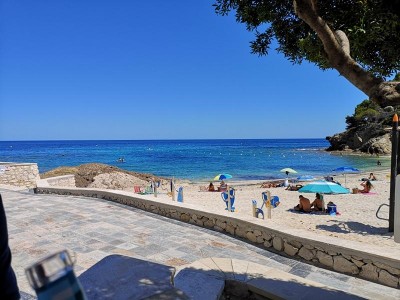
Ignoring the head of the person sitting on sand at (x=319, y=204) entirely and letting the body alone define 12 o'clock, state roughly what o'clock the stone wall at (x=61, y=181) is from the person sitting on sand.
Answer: The stone wall is roughly at 9 o'clock from the person sitting on sand.

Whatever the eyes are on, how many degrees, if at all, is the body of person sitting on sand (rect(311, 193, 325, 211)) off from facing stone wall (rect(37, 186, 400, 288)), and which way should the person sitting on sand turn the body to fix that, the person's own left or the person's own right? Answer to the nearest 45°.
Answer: approximately 180°

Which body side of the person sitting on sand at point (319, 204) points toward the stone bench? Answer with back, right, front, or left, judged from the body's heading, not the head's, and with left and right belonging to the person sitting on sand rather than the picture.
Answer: back

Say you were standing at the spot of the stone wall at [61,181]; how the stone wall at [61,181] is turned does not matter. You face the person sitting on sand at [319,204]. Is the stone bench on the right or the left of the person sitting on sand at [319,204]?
right

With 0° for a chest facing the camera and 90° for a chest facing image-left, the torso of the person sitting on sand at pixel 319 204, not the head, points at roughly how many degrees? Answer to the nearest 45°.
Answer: approximately 180°

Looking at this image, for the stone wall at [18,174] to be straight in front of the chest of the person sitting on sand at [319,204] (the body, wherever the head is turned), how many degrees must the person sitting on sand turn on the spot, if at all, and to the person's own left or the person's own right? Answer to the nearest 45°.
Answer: approximately 90° to the person's own left
